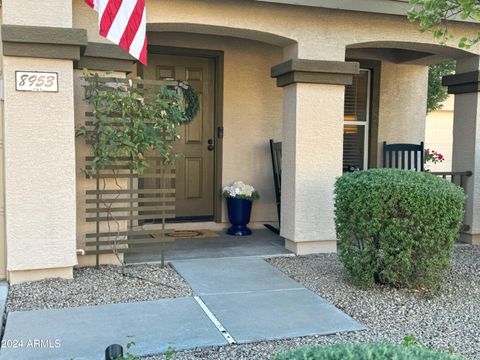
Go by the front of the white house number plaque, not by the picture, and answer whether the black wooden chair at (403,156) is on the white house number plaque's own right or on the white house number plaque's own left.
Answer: on the white house number plaque's own left

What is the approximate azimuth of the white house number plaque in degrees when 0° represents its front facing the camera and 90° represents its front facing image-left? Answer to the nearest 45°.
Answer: approximately 0°

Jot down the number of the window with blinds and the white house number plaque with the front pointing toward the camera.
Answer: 2

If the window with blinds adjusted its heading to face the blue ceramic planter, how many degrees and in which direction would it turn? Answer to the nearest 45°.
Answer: approximately 45° to its right

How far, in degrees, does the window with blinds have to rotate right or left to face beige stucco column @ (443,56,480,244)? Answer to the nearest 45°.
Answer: approximately 45° to its left

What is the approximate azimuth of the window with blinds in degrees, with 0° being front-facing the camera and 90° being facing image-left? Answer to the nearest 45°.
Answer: approximately 0°
